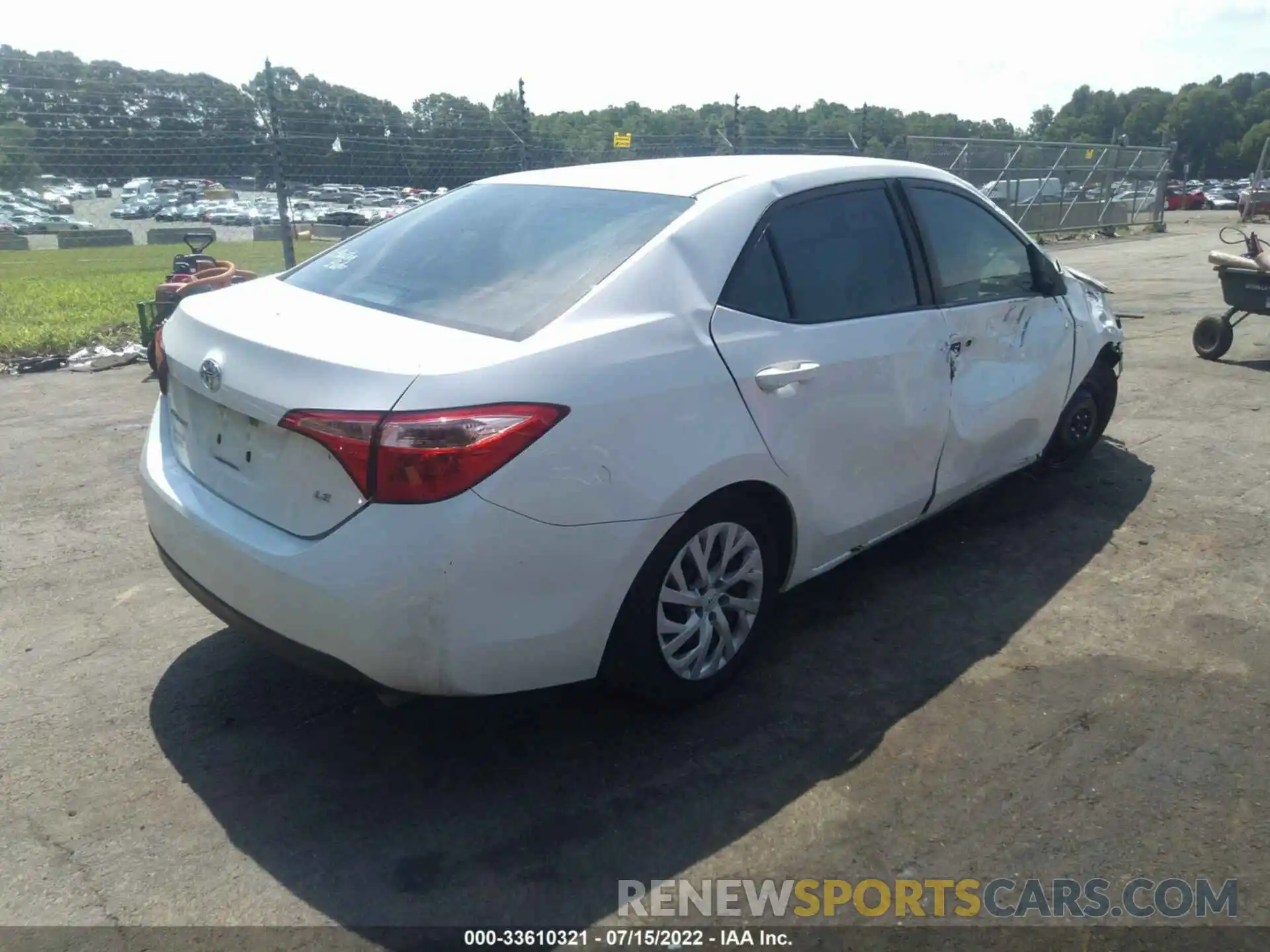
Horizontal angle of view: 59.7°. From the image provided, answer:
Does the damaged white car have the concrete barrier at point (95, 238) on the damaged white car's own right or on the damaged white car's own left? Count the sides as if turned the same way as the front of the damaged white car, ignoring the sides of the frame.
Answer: on the damaged white car's own left

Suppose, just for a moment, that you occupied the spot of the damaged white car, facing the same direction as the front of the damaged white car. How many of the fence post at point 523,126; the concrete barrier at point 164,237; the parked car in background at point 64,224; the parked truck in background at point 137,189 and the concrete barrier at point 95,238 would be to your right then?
0

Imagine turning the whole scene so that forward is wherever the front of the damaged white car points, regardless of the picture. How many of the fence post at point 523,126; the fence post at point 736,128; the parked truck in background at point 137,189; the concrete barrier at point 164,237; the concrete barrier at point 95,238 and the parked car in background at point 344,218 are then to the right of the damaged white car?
0

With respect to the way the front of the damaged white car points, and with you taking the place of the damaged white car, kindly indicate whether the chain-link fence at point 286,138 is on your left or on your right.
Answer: on your left

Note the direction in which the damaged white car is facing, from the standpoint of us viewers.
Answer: facing away from the viewer and to the right of the viewer

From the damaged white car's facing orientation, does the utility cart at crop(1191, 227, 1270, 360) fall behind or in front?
in front

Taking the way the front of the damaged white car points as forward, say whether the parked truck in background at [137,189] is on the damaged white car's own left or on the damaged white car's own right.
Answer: on the damaged white car's own left

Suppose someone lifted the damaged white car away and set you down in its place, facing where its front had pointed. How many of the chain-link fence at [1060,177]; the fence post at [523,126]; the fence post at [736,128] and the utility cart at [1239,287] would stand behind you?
0

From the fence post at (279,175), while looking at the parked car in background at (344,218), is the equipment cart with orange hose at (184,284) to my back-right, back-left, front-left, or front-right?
back-left

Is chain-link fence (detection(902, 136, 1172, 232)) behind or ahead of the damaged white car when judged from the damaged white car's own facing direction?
ahead

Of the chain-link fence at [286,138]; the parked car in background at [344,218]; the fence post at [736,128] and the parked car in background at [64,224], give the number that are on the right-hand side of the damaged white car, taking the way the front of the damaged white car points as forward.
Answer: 0

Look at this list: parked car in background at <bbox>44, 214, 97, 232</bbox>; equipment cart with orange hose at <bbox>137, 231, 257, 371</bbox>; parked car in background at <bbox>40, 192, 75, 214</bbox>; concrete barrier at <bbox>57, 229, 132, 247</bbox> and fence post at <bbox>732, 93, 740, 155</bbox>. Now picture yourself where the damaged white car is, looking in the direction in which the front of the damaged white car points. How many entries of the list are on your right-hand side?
0

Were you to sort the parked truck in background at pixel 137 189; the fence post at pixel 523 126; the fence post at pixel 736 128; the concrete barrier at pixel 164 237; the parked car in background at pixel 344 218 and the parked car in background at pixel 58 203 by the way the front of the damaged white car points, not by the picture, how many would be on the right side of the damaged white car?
0

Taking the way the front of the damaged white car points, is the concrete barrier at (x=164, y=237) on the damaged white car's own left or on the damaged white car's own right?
on the damaged white car's own left

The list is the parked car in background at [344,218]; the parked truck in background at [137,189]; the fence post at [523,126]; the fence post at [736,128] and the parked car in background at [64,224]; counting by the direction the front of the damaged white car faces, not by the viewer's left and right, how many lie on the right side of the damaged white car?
0

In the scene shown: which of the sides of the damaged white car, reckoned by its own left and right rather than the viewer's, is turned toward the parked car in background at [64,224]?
left

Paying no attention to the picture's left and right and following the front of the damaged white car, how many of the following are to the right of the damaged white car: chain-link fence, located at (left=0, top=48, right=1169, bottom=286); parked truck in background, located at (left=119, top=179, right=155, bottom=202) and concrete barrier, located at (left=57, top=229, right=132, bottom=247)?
0

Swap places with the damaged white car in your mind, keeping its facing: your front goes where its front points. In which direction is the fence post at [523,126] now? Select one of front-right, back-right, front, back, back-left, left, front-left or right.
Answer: front-left

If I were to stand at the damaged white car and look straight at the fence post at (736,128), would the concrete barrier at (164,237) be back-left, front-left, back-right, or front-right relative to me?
front-left
